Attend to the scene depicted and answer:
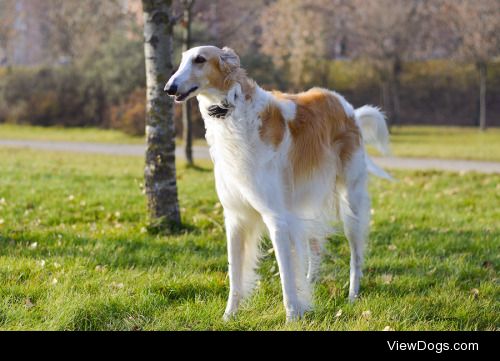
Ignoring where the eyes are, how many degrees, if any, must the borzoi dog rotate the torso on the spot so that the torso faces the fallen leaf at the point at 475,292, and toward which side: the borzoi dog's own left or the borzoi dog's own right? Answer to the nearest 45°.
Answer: approximately 135° to the borzoi dog's own left

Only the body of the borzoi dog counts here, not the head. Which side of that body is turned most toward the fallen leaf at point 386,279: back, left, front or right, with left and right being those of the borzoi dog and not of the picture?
back

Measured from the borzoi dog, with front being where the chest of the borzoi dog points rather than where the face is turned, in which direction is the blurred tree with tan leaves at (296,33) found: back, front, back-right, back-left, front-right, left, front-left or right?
back-right

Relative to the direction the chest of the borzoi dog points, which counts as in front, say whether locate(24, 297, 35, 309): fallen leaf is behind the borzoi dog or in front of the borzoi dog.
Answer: in front

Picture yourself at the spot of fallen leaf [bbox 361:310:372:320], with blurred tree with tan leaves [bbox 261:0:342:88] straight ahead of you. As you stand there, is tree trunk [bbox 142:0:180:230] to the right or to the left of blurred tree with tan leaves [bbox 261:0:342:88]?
left

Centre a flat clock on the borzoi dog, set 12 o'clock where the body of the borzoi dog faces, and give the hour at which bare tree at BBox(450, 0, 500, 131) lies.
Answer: The bare tree is roughly at 5 o'clock from the borzoi dog.

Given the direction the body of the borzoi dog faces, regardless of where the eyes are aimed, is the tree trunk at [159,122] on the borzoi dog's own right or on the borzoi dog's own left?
on the borzoi dog's own right

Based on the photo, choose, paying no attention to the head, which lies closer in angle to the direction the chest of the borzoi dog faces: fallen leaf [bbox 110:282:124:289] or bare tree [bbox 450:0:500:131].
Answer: the fallen leaf

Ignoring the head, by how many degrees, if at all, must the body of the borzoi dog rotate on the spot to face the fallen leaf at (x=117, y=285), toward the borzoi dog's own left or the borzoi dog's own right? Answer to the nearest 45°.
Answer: approximately 45° to the borzoi dog's own right

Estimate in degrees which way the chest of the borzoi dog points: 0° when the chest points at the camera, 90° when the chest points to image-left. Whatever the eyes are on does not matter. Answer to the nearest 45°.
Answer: approximately 45°
